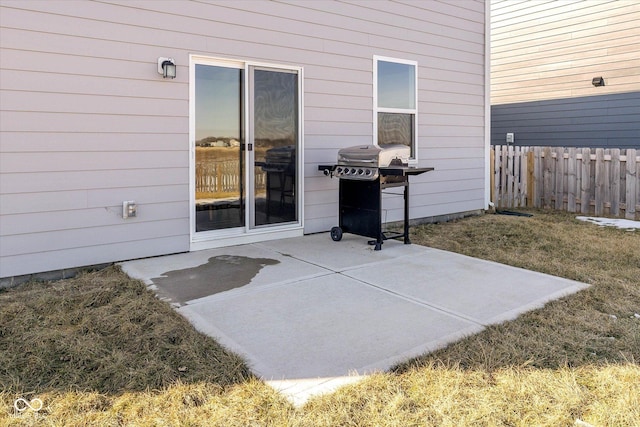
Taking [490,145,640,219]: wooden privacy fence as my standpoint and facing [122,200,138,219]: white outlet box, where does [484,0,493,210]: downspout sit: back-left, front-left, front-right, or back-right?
front-right

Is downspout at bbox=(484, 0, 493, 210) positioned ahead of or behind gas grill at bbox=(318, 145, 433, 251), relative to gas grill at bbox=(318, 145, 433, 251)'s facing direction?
behind

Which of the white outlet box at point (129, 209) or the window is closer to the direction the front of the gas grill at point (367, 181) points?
the white outlet box

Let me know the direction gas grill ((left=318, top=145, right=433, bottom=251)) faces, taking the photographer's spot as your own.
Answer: facing the viewer and to the left of the viewer

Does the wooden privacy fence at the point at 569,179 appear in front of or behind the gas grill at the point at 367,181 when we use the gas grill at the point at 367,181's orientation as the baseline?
behind

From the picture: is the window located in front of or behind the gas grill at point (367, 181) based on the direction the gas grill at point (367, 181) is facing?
behind
